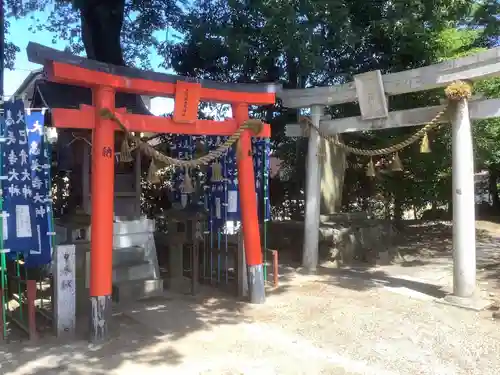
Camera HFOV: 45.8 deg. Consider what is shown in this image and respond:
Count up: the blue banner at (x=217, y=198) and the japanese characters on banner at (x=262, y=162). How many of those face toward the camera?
2

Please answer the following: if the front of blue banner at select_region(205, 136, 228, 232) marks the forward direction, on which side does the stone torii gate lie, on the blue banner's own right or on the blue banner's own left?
on the blue banner's own left

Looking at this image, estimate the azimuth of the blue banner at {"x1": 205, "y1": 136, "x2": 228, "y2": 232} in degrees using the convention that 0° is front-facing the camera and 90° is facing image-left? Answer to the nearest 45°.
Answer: approximately 0°

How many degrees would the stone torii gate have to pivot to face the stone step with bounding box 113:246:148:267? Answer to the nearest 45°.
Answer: approximately 45° to its right

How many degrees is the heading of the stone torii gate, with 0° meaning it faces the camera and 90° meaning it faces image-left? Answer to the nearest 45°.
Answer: approximately 45°

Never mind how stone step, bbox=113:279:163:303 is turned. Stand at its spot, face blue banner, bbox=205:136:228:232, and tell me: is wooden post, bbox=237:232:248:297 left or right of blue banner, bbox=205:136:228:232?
right

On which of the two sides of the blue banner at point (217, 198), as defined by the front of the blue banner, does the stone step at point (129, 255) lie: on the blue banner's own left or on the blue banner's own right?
on the blue banner's own right
